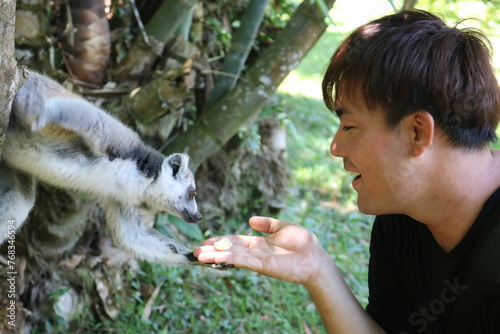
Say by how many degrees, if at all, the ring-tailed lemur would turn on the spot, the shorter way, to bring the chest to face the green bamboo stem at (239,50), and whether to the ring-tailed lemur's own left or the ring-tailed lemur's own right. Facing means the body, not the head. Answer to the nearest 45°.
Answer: approximately 45° to the ring-tailed lemur's own left

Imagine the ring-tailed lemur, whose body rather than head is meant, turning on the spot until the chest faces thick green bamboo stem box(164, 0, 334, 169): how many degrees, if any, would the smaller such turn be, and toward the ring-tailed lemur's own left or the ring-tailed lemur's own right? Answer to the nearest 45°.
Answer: approximately 45° to the ring-tailed lemur's own left

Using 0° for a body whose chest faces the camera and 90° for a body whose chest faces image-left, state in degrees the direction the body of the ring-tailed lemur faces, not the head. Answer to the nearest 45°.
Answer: approximately 270°

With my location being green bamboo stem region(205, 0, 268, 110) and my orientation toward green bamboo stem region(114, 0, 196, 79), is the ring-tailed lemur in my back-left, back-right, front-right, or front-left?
front-left

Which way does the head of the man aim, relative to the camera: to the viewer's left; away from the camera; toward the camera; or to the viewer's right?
to the viewer's left

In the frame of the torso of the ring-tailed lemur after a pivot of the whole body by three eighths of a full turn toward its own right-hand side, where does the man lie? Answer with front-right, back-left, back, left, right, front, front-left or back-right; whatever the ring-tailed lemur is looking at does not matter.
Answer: left

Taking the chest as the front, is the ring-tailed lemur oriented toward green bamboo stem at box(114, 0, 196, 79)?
no
